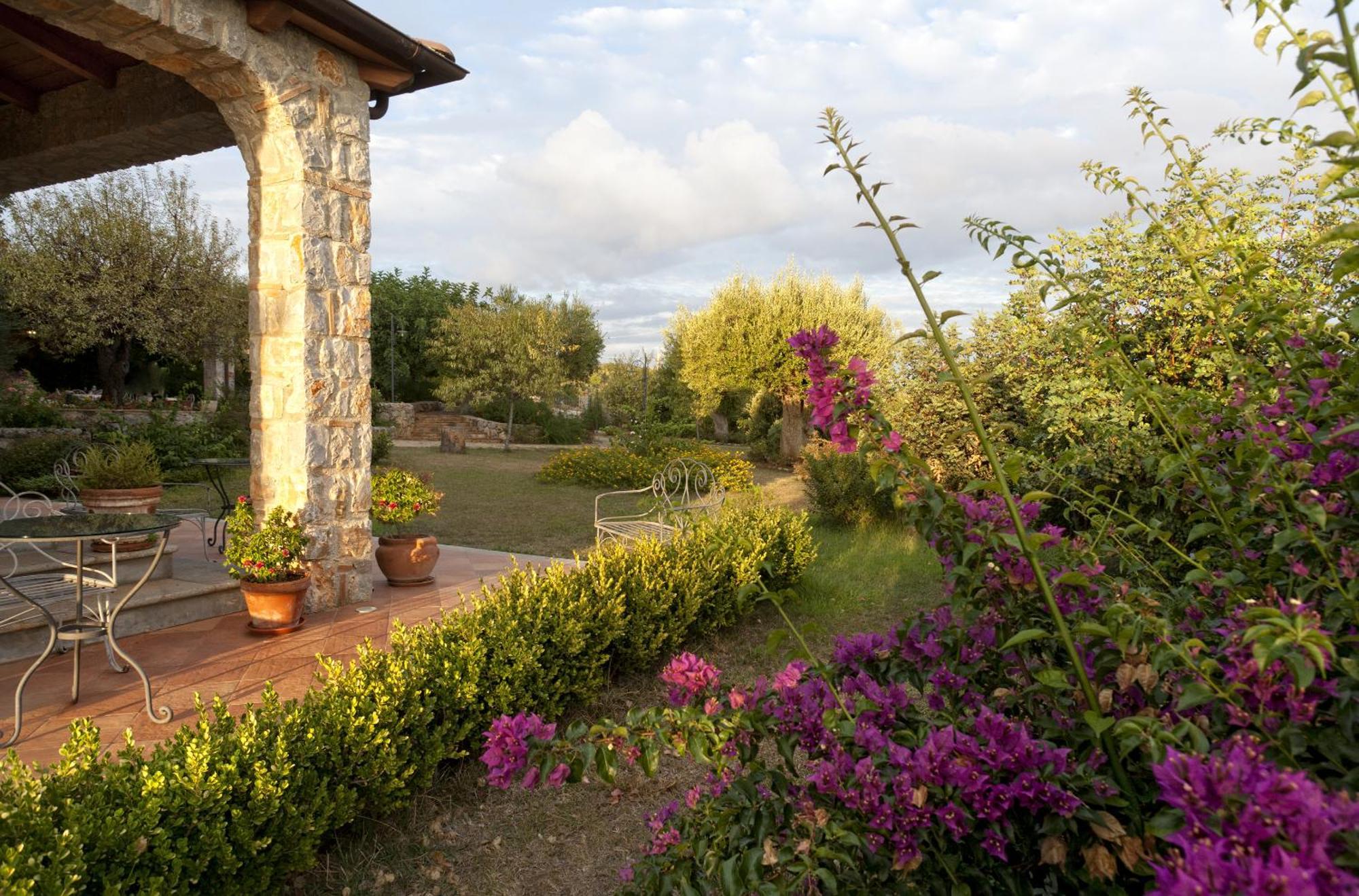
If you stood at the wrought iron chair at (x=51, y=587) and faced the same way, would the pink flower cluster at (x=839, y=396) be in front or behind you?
in front

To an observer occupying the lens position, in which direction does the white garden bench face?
facing the viewer and to the left of the viewer

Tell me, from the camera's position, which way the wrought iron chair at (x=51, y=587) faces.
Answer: facing the viewer and to the right of the viewer

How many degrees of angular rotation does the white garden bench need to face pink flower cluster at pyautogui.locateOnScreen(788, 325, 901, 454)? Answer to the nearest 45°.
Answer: approximately 45° to its left

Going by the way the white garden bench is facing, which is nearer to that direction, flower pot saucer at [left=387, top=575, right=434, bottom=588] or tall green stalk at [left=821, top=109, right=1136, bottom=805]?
the flower pot saucer

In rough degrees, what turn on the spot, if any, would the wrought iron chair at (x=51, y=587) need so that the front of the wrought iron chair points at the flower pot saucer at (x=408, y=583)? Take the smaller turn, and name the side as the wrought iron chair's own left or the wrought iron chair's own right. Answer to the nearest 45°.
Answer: approximately 45° to the wrought iron chair's own left

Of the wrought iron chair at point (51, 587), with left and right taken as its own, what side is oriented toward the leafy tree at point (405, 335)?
left

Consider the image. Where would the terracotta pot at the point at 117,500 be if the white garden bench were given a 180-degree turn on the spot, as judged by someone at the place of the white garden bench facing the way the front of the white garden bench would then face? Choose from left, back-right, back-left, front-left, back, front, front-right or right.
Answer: back-left

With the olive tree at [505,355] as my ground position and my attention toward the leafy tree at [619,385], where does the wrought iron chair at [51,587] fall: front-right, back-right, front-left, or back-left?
back-right

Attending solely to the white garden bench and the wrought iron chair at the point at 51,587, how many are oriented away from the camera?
0

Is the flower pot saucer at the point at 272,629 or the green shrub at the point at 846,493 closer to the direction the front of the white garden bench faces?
the flower pot saucer

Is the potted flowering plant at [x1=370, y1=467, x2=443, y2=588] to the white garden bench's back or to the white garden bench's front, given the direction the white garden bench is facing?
to the front

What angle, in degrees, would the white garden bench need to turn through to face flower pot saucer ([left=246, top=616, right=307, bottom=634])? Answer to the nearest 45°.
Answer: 0° — it already faces it

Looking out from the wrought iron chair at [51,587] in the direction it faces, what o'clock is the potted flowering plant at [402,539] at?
The potted flowering plant is roughly at 10 o'clock from the wrought iron chair.

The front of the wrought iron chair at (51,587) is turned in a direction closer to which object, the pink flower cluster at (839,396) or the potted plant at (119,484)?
the pink flower cluster

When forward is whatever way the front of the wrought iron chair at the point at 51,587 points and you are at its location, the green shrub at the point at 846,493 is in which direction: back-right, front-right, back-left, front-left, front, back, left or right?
front-left

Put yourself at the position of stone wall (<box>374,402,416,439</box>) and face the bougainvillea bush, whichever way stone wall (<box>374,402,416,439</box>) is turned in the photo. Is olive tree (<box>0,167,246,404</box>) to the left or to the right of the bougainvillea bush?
right

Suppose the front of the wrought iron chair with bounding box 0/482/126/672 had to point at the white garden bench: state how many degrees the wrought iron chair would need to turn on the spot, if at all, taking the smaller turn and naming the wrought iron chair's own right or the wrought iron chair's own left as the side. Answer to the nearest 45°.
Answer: approximately 45° to the wrought iron chair's own left

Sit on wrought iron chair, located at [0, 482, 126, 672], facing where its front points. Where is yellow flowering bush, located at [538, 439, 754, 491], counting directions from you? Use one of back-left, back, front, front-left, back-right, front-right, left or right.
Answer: left
